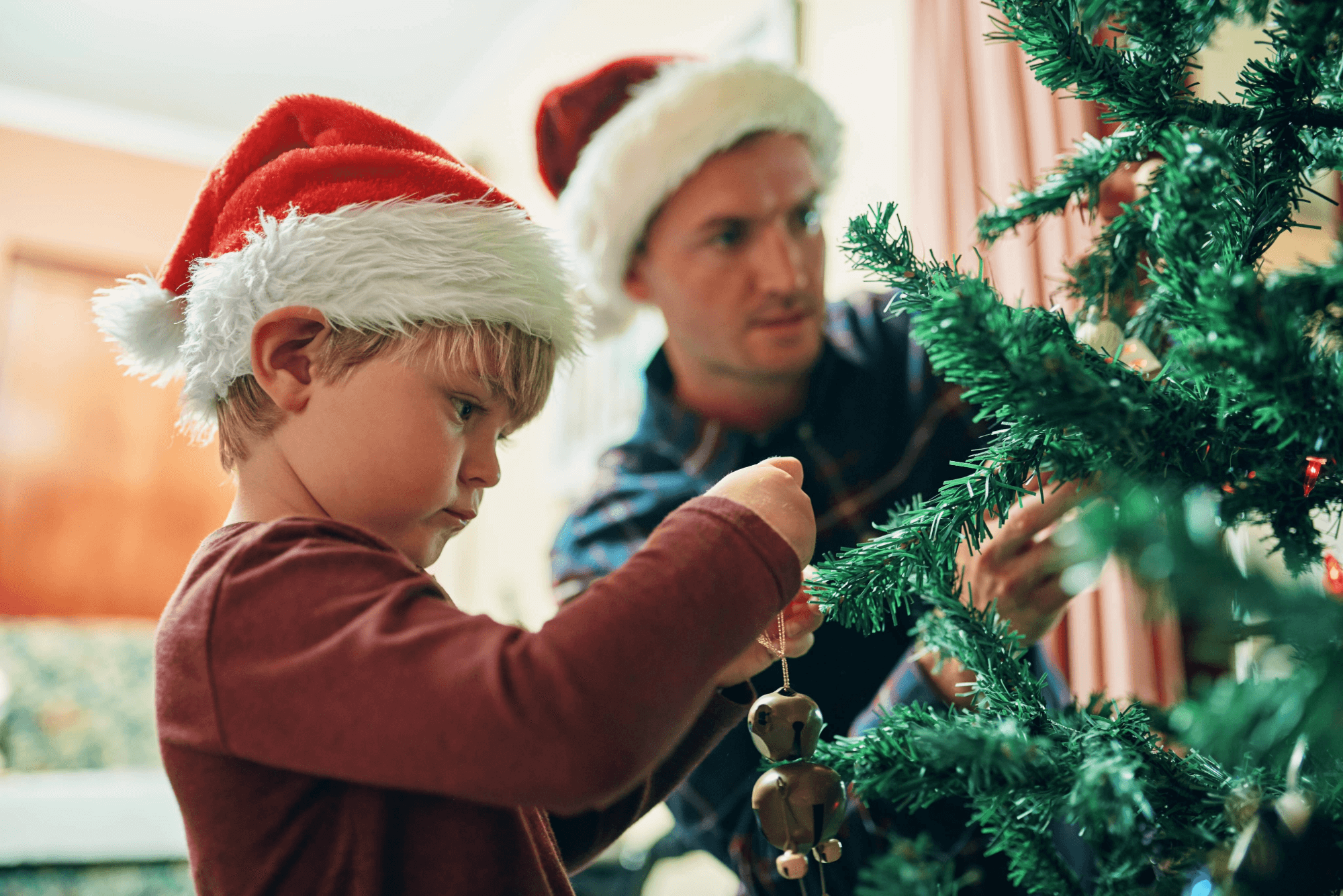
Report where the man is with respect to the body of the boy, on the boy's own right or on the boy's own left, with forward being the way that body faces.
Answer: on the boy's own left

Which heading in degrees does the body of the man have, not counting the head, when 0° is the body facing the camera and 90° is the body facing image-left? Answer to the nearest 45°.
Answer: approximately 315°

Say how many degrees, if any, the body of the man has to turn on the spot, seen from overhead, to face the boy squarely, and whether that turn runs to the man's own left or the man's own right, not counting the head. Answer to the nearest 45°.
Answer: approximately 45° to the man's own right

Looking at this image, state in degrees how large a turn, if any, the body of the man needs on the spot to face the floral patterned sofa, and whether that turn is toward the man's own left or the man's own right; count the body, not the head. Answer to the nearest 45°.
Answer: approximately 180°

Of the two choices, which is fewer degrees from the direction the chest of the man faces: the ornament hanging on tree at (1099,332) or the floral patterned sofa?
the ornament hanging on tree

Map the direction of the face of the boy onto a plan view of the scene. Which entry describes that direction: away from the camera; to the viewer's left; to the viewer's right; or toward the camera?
to the viewer's right

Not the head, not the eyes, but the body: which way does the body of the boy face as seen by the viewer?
to the viewer's right
